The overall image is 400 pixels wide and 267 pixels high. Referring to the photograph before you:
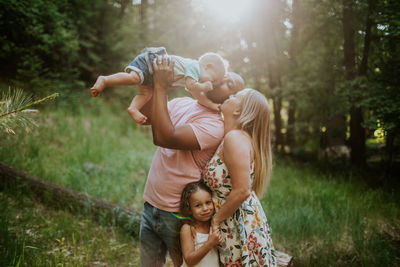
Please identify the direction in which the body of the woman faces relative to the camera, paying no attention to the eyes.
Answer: to the viewer's left

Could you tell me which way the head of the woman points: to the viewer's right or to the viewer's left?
to the viewer's left

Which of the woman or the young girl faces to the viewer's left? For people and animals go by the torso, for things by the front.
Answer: the woman

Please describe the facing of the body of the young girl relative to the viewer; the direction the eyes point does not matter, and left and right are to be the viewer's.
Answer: facing the viewer and to the right of the viewer

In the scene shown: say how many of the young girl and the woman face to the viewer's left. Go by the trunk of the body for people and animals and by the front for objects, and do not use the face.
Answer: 1
